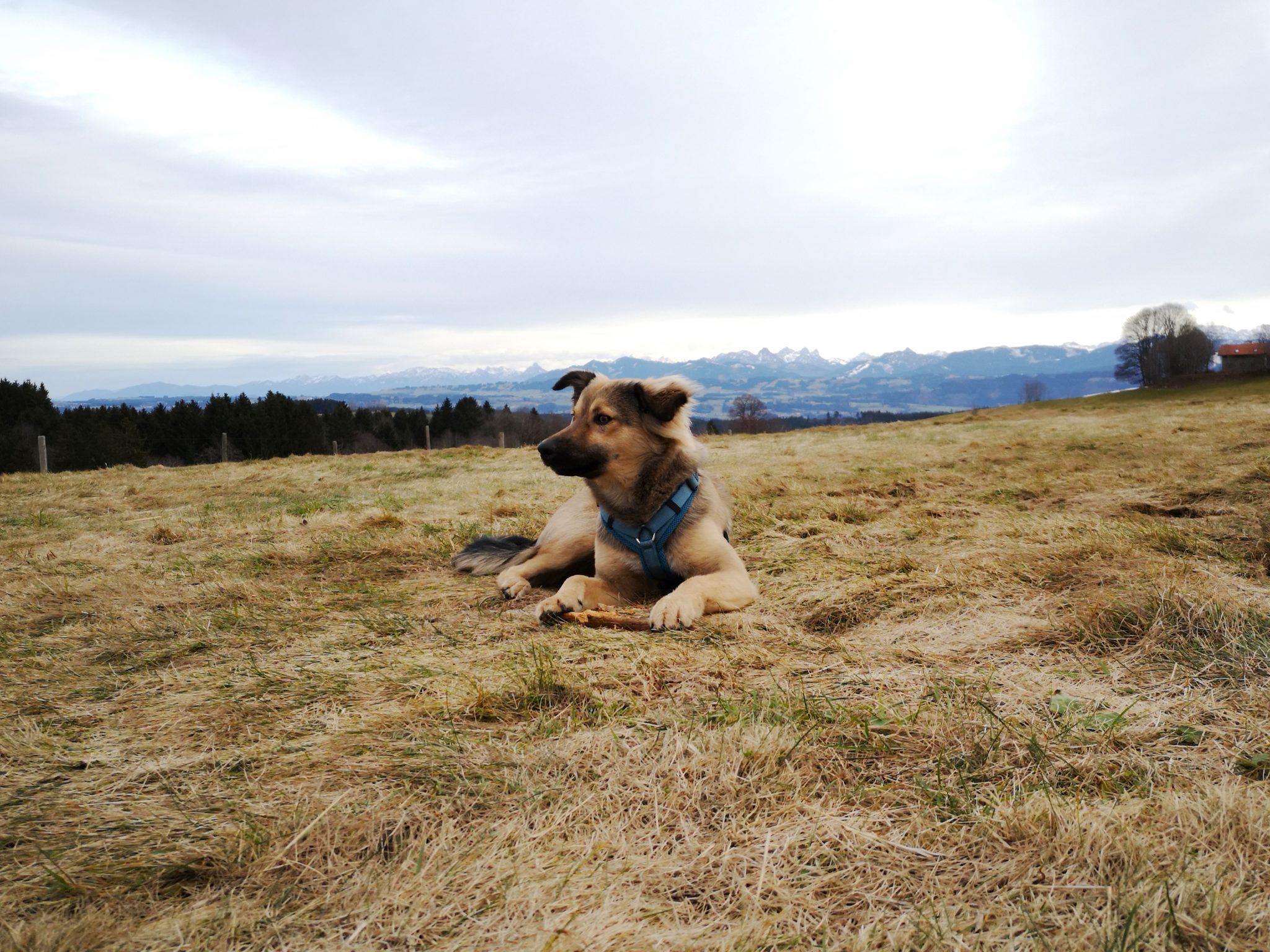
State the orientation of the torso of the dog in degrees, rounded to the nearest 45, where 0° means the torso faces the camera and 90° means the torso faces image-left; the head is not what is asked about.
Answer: approximately 0°

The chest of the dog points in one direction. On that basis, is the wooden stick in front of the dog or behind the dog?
in front
